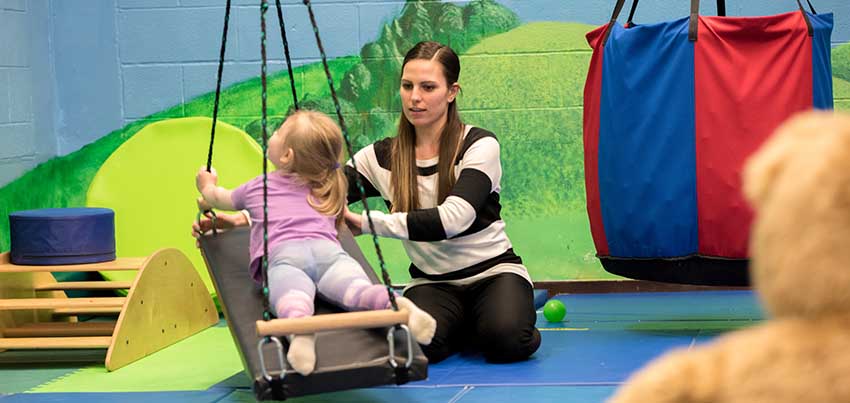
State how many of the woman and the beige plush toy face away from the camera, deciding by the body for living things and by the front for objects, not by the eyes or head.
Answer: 1

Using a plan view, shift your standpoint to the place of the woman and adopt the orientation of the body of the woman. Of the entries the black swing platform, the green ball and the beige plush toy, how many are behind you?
1

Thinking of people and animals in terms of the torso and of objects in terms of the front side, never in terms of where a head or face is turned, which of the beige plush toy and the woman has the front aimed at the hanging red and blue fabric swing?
the beige plush toy

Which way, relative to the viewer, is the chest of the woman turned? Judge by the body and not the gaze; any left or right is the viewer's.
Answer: facing the viewer and to the left of the viewer

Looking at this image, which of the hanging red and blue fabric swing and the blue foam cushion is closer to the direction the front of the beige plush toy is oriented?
the hanging red and blue fabric swing

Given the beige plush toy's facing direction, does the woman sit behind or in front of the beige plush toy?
in front

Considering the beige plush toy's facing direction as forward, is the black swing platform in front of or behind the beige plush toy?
in front

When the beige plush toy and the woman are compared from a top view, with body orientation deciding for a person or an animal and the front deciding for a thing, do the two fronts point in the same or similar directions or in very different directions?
very different directions

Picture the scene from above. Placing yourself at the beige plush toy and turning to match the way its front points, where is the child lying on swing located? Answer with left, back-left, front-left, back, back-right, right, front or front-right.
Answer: front-left

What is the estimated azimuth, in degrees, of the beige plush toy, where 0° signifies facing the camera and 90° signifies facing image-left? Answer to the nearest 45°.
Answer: approximately 180°

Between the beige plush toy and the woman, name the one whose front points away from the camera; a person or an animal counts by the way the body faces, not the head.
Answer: the beige plush toy

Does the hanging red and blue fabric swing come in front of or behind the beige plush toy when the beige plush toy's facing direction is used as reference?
in front

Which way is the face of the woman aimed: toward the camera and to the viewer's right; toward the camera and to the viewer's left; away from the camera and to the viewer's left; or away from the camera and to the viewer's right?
toward the camera and to the viewer's left

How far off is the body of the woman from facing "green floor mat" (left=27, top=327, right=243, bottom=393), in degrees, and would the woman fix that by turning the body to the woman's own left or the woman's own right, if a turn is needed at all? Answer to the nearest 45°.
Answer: approximately 45° to the woman's own right

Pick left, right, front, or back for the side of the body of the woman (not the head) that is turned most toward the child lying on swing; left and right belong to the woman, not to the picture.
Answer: front
